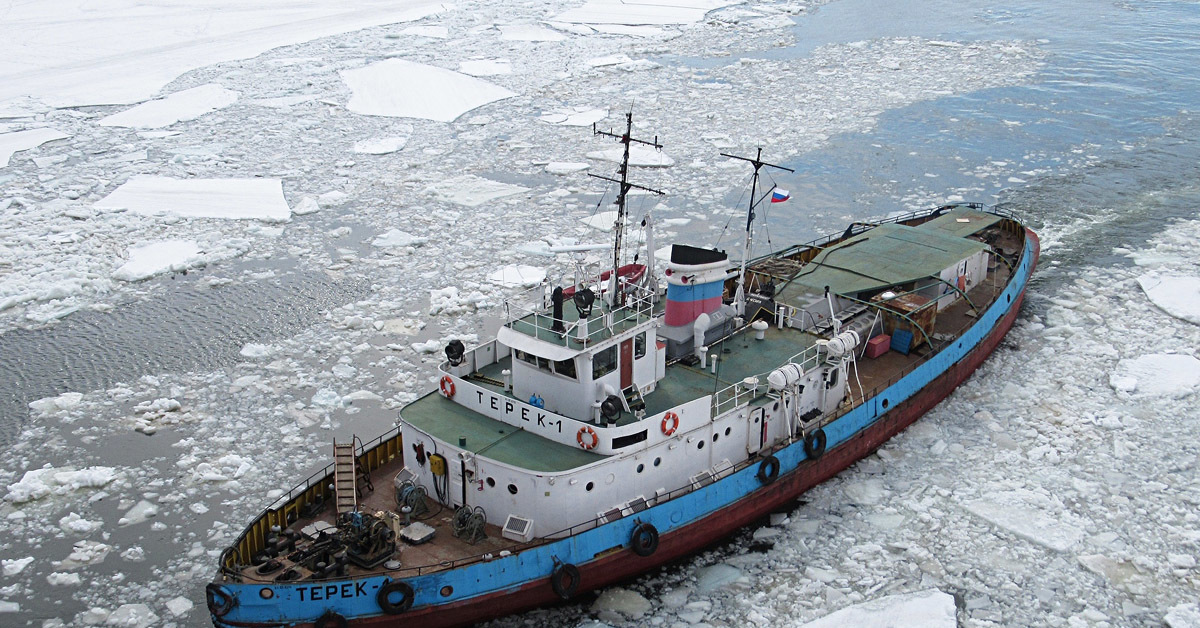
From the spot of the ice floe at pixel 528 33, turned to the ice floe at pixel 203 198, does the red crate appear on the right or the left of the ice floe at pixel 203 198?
left

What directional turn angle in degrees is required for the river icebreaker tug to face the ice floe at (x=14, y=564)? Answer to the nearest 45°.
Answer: approximately 45° to its right

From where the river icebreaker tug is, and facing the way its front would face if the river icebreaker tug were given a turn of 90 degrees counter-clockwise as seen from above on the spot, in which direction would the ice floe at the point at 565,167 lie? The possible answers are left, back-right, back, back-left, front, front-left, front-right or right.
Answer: back-left

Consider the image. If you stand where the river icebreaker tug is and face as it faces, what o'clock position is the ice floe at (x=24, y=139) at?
The ice floe is roughly at 3 o'clock from the river icebreaker tug.

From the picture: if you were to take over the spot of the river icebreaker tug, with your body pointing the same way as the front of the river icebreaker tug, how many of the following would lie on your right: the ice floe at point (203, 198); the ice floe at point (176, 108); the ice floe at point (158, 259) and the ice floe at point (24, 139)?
4

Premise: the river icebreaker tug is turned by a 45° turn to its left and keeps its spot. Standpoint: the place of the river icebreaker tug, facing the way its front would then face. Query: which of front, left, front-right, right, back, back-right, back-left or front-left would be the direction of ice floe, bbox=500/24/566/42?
back

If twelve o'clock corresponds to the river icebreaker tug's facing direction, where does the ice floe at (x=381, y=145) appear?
The ice floe is roughly at 4 o'clock from the river icebreaker tug.

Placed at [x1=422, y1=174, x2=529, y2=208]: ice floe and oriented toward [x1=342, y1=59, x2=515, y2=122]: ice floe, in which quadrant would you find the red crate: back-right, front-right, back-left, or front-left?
back-right

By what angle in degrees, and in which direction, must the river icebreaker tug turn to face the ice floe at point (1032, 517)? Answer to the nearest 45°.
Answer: approximately 135° to its left

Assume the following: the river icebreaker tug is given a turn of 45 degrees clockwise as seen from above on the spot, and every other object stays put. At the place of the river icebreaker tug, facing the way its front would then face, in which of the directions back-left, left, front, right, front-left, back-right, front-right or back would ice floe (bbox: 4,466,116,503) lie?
front

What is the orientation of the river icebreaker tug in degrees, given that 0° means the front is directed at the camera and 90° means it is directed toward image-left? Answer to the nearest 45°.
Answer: approximately 45°

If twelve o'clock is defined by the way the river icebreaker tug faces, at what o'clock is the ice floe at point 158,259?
The ice floe is roughly at 3 o'clock from the river icebreaker tug.

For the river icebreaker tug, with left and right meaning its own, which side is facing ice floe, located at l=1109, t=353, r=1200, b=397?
back

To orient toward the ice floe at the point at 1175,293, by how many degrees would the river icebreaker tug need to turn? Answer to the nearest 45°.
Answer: approximately 180°
